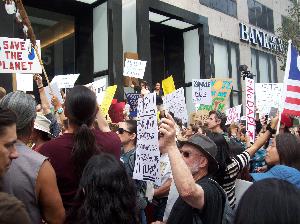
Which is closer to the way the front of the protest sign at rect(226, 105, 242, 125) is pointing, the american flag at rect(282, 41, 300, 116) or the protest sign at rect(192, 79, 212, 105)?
the american flag

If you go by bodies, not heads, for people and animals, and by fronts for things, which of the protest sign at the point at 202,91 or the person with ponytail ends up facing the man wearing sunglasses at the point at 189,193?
the protest sign

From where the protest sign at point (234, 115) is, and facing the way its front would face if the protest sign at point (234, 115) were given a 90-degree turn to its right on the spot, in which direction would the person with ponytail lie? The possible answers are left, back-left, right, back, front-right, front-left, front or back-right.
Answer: left

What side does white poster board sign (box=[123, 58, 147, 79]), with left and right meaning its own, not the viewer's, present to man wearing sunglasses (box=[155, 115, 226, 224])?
front

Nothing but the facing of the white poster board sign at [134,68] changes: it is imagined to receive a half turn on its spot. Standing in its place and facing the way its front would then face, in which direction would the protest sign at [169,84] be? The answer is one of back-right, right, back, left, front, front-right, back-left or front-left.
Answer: back-right

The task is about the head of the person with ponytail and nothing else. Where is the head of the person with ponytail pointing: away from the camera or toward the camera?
away from the camera

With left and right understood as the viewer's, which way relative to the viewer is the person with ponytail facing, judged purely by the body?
facing away from the viewer

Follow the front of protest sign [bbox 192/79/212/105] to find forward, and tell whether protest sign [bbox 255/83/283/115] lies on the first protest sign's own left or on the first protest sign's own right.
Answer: on the first protest sign's own left

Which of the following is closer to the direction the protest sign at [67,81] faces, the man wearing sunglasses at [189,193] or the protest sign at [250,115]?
the man wearing sunglasses

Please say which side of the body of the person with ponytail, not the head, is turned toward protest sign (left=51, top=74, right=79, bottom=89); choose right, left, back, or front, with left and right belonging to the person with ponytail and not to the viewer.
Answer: front

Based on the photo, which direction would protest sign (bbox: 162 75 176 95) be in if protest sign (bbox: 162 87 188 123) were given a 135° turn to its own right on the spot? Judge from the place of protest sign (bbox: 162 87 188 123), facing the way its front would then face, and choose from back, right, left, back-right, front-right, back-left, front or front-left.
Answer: front-right

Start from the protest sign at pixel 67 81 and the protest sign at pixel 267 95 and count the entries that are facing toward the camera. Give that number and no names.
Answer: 2

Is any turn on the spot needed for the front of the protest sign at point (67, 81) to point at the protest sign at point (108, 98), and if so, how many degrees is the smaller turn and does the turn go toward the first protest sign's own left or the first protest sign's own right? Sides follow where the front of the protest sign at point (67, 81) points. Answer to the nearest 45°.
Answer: approximately 45° to the first protest sign's own left

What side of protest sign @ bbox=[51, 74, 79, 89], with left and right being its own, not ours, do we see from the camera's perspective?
front

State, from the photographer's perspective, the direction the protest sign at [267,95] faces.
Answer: facing the viewer
